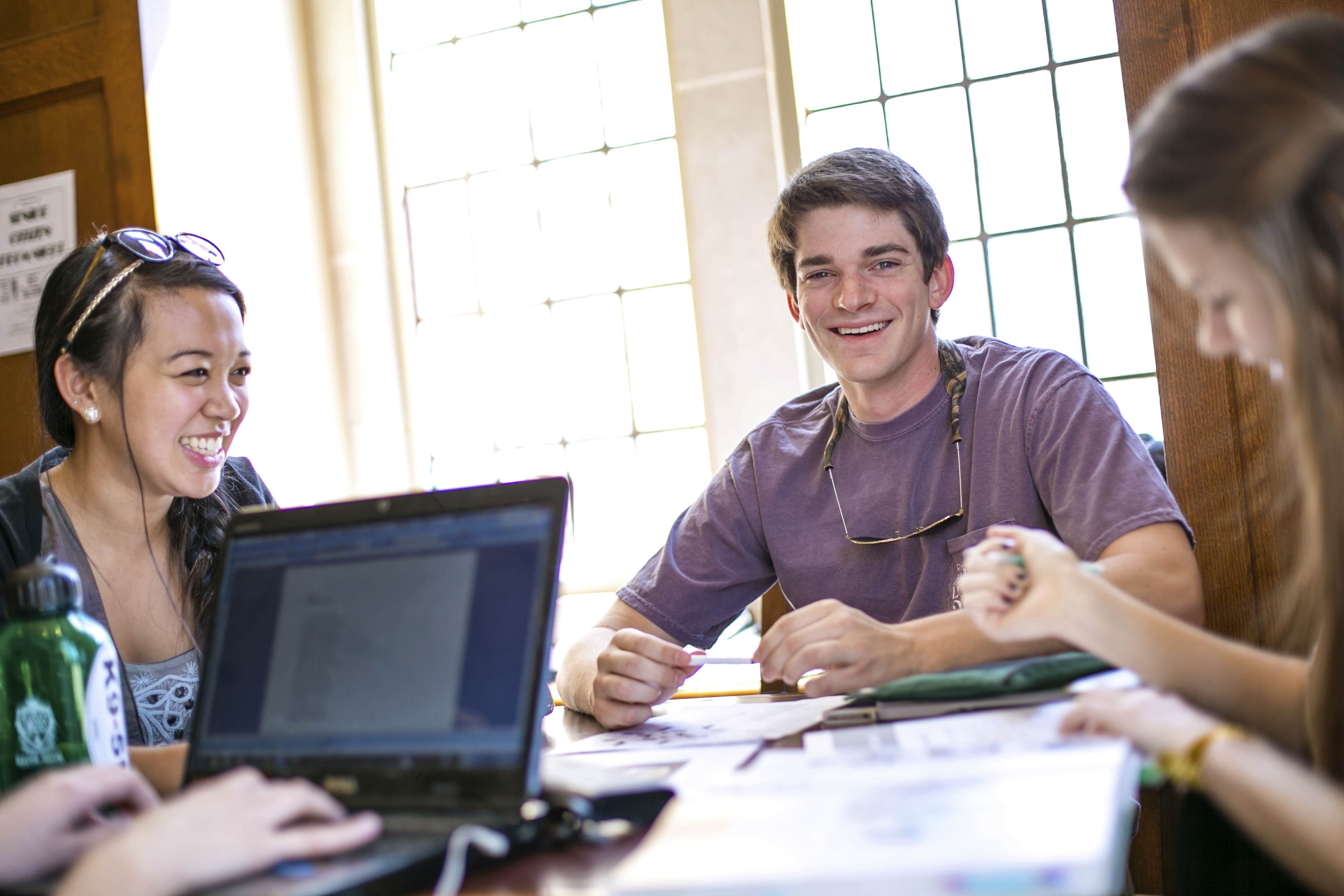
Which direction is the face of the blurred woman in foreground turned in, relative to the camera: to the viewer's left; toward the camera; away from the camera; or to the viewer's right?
to the viewer's left

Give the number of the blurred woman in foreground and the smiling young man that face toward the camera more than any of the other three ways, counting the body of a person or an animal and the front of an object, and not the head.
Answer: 1

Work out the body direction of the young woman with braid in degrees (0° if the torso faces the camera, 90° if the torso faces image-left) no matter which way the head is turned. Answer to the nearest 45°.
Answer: approximately 315°

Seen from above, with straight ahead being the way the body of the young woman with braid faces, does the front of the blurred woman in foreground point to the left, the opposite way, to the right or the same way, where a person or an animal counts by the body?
the opposite way

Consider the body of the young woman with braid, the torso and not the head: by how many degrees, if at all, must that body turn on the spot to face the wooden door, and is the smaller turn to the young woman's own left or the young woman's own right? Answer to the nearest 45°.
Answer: approximately 135° to the young woman's own left

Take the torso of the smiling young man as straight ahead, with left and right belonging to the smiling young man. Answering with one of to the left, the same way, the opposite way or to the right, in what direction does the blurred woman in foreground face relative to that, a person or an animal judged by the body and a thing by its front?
to the right

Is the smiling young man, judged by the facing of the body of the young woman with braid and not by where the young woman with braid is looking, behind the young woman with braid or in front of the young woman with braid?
in front

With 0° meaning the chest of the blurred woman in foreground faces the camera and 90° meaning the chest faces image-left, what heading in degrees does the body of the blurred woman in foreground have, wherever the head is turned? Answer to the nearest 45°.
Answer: approximately 90°

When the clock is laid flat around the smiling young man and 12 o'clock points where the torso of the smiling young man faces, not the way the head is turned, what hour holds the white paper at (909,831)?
The white paper is roughly at 12 o'clock from the smiling young man.

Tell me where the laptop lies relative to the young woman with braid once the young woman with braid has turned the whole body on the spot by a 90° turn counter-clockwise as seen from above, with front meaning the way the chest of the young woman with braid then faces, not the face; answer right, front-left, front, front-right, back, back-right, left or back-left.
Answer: back-right

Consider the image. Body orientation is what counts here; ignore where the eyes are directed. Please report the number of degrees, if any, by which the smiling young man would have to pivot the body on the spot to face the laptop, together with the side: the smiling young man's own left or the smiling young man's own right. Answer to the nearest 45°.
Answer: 0° — they already face it
